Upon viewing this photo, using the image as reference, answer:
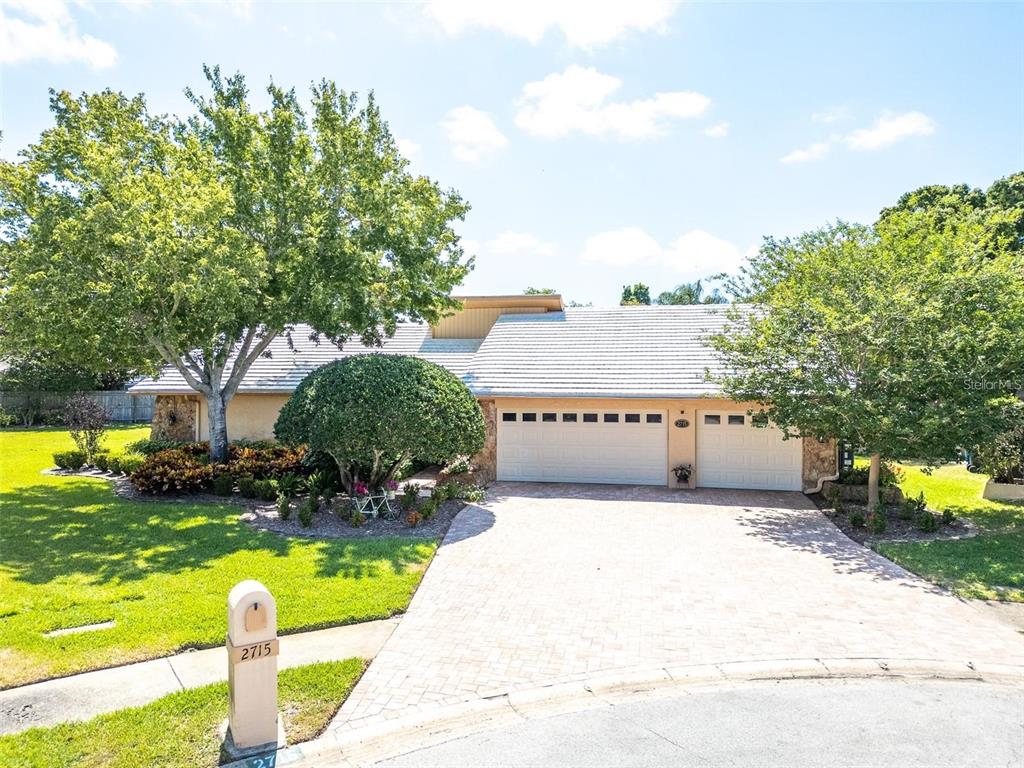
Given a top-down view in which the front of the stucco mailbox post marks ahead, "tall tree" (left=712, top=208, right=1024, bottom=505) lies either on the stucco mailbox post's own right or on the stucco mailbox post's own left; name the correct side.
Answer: on the stucco mailbox post's own left

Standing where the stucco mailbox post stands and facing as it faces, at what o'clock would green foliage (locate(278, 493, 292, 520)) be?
The green foliage is roughly at 6 o'clock from the stucco mailbox post.

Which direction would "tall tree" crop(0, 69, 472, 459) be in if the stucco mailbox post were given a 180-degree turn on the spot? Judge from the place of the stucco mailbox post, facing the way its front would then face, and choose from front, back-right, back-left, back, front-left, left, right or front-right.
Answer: front

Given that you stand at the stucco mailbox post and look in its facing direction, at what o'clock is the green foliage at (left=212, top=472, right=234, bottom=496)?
The green foliage is roughly at 6 o'clock from the stucco mailbox post.

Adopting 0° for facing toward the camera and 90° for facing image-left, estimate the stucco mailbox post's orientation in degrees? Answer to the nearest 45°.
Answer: approximately 0°

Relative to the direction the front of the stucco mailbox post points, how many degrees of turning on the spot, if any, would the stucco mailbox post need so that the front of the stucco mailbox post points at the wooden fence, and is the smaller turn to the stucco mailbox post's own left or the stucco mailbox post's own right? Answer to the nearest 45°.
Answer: approximately 180°

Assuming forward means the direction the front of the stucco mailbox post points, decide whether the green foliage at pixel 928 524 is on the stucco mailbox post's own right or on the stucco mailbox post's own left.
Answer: on the stucco mailbox post's own left

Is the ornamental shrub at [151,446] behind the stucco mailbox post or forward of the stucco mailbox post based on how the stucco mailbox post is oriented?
behind

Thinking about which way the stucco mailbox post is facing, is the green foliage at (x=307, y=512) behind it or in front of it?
behind

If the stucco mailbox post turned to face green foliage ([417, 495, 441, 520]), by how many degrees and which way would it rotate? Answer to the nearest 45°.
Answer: approximately 135° to its left

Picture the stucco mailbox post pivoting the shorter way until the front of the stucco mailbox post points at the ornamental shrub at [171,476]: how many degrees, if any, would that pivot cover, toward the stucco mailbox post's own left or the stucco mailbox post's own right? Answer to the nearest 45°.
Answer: approximately 180°

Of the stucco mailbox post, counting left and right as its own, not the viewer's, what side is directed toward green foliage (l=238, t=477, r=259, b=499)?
back

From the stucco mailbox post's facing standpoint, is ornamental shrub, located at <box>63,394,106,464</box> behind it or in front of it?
behind
